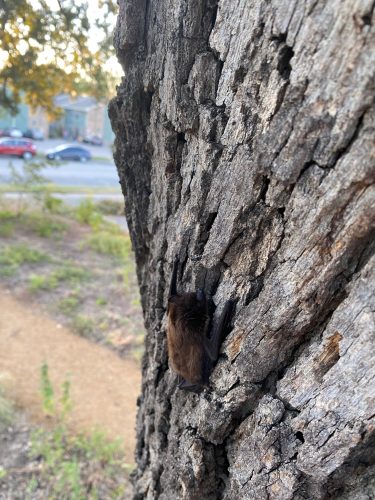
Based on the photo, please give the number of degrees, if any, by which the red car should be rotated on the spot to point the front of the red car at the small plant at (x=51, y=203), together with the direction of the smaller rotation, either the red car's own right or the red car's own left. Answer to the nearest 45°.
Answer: approximately 90° to the red car's own left

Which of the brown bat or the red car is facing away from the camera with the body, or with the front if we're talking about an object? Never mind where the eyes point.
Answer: the brown bat

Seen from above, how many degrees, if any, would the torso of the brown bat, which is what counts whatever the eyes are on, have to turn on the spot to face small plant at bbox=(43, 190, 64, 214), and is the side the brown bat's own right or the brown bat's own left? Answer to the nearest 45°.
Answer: approximately 45° to the brown bat's own left

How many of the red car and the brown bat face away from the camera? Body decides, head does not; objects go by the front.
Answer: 1

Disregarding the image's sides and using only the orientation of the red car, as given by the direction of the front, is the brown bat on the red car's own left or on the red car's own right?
on the red car's own left

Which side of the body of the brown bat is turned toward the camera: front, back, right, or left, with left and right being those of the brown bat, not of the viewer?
back

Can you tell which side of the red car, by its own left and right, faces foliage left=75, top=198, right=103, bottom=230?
left

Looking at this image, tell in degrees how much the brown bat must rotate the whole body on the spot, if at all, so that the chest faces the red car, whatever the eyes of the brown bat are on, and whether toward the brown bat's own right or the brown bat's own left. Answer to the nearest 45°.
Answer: approximately 45° to the brown bat's own left

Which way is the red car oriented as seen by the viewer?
to the viewer's left

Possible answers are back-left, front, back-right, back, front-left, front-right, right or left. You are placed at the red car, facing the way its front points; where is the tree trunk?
left
